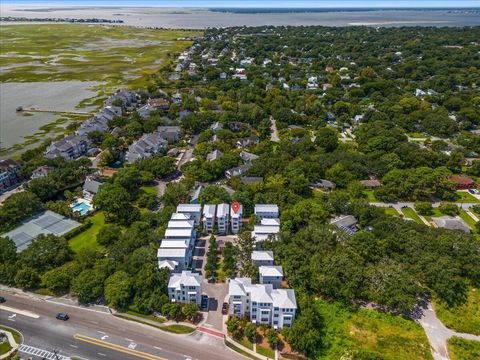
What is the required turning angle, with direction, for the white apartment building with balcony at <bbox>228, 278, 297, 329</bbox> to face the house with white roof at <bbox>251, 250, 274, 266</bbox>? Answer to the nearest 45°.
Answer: approximately 180°

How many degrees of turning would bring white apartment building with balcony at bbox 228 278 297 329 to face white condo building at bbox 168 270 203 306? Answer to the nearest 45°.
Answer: approximately 90° to its right

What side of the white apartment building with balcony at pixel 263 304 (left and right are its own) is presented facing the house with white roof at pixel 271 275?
back

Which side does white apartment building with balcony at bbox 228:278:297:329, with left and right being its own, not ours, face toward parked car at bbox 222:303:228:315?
right

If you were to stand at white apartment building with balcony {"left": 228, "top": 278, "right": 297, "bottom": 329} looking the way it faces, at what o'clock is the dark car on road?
The dark car on road is roughly at 3 o'clock from the white apartment building with balcony.

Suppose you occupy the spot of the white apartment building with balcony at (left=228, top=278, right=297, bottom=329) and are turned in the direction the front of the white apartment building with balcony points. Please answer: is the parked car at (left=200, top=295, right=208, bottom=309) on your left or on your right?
on your right

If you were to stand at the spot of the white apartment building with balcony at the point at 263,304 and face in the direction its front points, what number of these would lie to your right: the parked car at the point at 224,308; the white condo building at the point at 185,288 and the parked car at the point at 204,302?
3

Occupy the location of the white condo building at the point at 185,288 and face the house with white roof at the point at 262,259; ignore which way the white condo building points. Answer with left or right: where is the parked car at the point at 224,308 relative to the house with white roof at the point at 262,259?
right

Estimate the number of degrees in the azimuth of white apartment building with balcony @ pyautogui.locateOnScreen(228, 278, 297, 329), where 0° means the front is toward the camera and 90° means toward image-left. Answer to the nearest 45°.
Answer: approximately 0°
